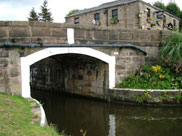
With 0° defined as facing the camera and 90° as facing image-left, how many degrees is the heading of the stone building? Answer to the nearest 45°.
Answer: approximately 315°

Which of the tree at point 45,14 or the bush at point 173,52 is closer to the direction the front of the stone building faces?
the bush

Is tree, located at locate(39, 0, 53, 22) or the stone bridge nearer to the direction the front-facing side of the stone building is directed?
the stone bridge

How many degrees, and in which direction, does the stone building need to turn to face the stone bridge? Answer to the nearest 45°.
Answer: approximately 45° to its right
